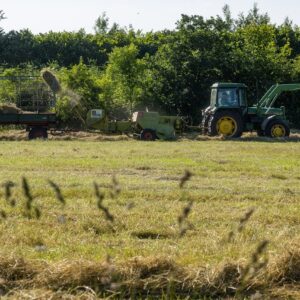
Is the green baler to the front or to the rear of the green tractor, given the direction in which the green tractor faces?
to the rear

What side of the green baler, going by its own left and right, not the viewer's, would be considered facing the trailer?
back

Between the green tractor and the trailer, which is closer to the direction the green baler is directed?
the green tractor

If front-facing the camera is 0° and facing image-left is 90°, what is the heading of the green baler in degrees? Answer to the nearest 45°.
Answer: approximately 270°

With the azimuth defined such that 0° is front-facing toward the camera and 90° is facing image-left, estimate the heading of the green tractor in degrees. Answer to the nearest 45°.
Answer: approximately 270°

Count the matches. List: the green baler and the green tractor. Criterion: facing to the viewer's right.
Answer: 2

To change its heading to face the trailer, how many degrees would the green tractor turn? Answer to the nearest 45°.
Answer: approximately 180°

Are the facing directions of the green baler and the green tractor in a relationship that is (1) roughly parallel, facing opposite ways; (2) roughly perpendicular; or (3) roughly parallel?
roughly parallel

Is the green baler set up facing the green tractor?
yes
